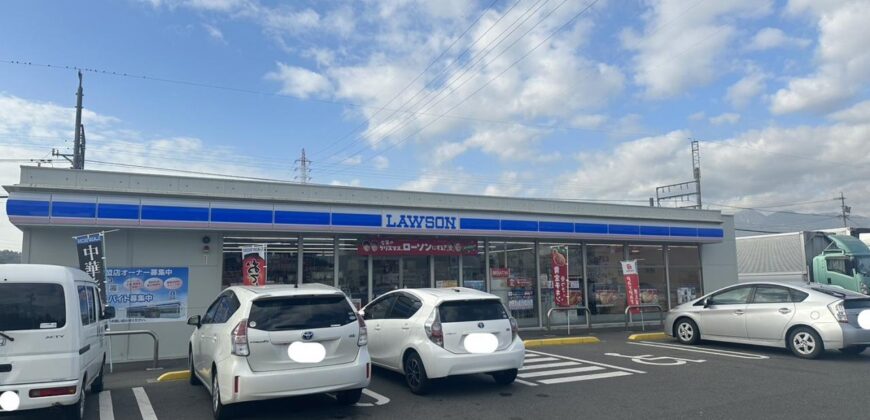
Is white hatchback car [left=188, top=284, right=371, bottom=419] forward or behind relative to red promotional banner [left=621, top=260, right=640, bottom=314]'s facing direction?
forward

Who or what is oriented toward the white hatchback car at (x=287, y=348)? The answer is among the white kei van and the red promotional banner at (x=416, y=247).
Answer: the red promotional banner

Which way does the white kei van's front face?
away from the camera

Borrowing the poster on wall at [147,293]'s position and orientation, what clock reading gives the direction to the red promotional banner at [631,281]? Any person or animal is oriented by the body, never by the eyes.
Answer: The red promotional banner is roughly at 9 o'clock from the poster on wall.

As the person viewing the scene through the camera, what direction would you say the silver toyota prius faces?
facing away from the viewer and to the left of the viewer

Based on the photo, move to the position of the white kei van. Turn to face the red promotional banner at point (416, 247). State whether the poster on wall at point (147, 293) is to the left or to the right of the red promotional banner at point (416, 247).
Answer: left

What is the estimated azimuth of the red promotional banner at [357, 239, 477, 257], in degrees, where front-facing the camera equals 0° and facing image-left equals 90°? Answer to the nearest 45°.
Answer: approximately 0°

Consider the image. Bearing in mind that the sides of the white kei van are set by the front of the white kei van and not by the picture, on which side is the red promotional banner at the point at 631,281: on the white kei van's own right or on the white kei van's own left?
on the white kei van's own right

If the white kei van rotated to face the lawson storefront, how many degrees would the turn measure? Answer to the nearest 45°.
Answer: approximately 45° to its right
